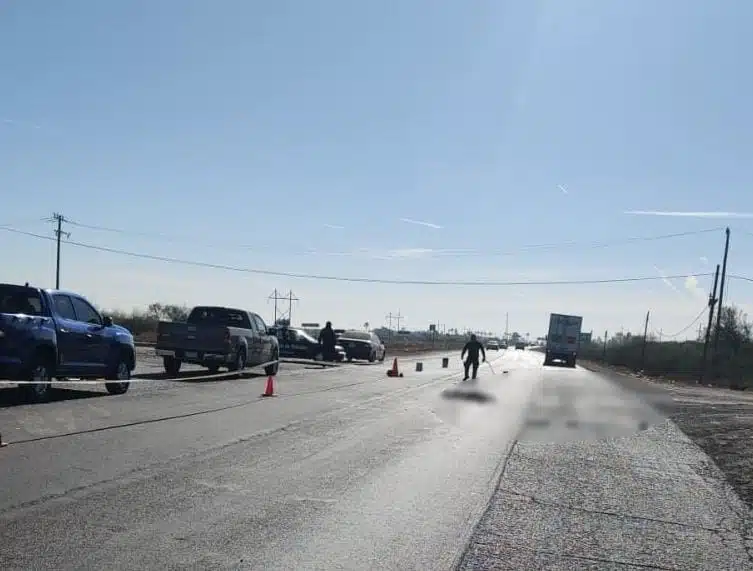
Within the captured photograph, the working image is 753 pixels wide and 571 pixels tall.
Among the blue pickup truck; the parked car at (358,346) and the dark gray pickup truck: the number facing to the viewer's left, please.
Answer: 0

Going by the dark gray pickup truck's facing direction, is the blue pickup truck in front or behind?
behind

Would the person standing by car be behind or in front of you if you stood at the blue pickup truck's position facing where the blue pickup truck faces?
in front

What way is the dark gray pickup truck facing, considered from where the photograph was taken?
facing away from the viewer and to the right of the viewer

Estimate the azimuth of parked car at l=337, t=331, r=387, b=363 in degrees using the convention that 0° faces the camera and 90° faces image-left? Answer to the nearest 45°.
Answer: approximately 225°

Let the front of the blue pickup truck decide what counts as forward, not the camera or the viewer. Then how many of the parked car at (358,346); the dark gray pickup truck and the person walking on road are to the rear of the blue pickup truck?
0

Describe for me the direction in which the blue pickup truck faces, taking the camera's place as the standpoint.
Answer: facing away from the viewer and to the right of the viewer

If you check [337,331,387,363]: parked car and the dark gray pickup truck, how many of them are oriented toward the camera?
0

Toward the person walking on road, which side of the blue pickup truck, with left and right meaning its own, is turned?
front

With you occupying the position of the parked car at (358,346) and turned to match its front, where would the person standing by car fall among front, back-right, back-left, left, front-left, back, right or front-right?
back-right

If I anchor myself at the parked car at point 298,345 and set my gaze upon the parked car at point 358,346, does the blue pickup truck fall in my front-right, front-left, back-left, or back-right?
back-right

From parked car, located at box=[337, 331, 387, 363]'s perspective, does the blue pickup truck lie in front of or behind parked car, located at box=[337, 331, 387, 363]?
behind
